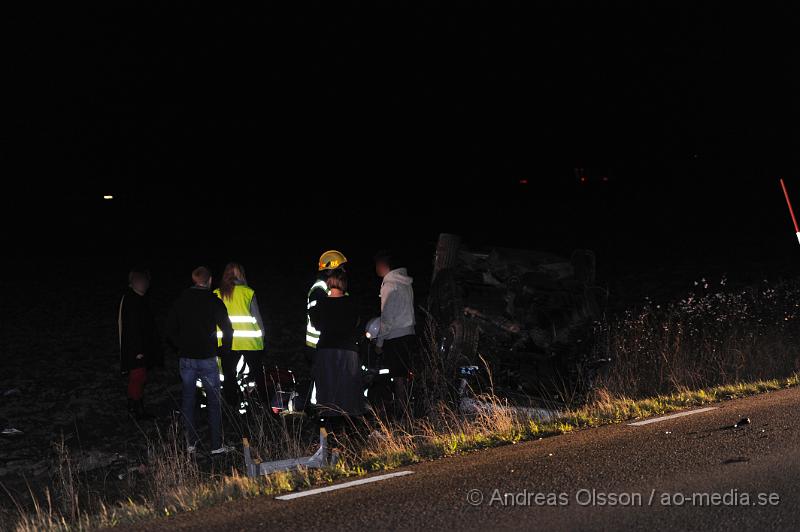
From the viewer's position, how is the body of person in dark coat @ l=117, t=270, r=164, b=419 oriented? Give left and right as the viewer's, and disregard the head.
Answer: facing to the right of the viewer

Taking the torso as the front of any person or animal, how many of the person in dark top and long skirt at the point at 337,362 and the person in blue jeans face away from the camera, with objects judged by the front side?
2

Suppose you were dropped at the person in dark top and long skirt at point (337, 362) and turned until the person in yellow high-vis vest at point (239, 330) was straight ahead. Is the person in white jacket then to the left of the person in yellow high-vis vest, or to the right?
right

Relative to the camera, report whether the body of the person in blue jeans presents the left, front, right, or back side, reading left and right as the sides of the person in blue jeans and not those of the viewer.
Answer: back

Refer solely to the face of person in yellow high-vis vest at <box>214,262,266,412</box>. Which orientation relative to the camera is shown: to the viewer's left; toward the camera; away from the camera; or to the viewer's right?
away from the camera

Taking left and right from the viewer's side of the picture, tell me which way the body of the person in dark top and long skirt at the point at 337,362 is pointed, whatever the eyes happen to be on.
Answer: facing away from the viewer

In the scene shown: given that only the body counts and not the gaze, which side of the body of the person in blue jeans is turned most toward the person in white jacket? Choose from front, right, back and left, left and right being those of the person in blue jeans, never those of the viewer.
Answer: right

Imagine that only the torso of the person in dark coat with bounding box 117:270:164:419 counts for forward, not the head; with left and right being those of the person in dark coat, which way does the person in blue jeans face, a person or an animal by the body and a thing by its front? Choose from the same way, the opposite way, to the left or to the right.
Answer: to the left
